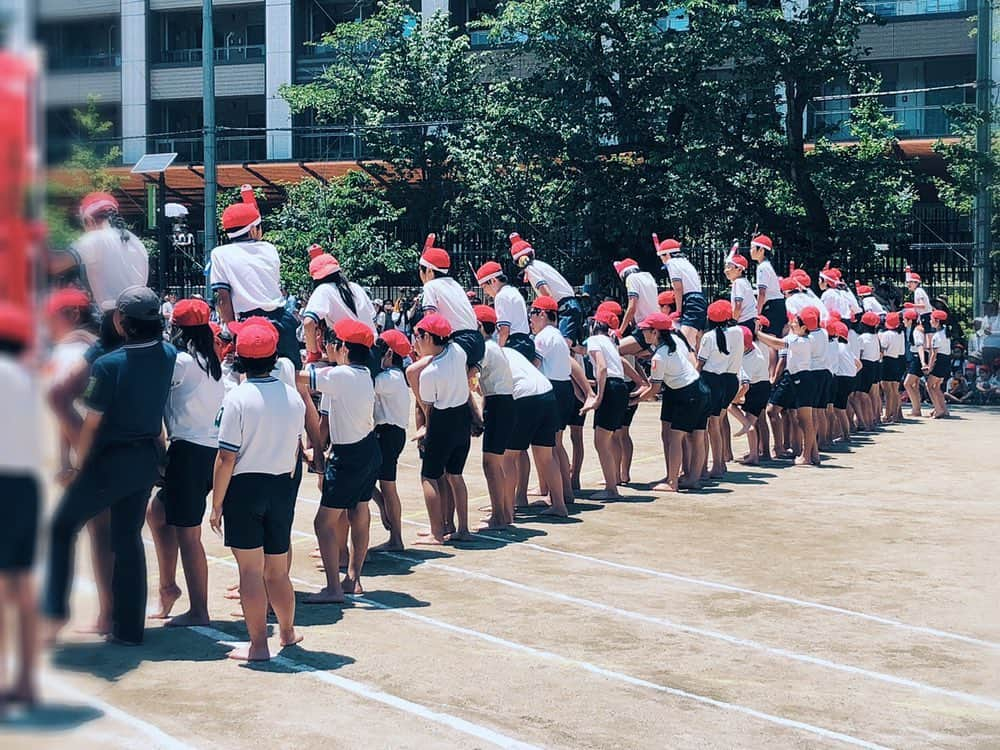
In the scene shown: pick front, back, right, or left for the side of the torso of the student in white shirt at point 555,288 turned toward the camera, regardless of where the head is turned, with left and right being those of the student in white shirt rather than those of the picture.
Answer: left

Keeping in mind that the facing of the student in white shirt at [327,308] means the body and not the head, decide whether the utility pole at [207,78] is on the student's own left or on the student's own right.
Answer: on the student's own left

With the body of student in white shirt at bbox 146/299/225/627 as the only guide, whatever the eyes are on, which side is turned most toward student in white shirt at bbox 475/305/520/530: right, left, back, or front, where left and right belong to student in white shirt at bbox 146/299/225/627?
right

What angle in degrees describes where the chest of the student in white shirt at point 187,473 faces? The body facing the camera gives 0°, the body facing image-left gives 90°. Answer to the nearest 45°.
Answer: approximately 135°

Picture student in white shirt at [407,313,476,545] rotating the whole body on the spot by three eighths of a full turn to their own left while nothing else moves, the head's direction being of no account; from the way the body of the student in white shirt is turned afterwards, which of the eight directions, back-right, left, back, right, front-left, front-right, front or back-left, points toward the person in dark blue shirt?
front

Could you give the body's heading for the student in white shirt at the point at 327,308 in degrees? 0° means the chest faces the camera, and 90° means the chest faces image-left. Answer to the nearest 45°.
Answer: approximately 135°

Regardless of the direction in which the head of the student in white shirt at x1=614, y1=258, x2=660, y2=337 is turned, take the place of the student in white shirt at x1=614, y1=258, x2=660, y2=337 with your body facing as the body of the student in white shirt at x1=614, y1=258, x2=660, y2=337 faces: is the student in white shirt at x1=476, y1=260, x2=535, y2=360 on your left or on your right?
on your left

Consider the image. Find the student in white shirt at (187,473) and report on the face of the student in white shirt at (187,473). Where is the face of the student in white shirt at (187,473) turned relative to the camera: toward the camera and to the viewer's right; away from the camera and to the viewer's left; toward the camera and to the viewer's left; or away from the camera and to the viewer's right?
away from the camera and to the viewer's left

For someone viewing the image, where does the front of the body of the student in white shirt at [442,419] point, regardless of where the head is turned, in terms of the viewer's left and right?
facing away from the viewer and to the left of the viewer

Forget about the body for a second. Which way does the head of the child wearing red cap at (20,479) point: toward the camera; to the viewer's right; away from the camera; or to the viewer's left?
away from the camera

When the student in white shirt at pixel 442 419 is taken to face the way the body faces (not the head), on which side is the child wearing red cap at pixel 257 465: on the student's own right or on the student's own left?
on the student's own left

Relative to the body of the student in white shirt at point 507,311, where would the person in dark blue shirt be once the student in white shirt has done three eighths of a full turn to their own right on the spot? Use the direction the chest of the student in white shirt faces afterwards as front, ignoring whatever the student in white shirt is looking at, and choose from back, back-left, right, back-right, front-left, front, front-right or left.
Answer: back-right

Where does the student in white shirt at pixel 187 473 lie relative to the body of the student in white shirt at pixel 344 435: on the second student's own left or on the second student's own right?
on the second student's own left
